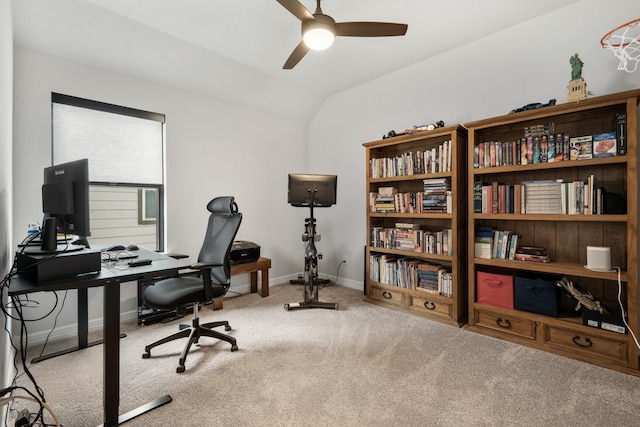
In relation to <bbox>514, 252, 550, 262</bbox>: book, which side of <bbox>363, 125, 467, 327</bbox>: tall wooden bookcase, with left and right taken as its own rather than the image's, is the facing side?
left

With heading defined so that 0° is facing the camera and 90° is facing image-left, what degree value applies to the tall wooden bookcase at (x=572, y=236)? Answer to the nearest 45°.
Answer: approximately 45°

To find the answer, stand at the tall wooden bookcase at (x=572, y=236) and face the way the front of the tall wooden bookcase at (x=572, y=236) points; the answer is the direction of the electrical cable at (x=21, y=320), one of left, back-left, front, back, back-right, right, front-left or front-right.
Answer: front

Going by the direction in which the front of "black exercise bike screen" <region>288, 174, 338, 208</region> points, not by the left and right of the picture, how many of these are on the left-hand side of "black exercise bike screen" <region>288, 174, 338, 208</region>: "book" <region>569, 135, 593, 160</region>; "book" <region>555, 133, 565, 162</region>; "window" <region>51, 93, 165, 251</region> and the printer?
2

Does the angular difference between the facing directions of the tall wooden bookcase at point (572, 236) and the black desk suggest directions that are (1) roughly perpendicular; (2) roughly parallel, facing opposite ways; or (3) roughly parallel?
roughly parallel, facing opposite ways

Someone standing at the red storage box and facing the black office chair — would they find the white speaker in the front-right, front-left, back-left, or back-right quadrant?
back-left

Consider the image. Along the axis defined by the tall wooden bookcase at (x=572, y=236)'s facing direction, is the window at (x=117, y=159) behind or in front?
in front

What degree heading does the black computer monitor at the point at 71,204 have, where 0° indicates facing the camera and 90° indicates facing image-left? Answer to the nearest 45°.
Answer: approximately 225°

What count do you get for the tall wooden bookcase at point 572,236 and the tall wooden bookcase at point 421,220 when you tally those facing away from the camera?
0
